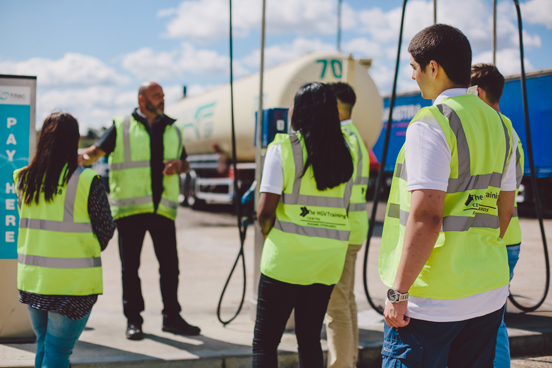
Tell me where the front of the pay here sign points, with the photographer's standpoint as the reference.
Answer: facing the viewer

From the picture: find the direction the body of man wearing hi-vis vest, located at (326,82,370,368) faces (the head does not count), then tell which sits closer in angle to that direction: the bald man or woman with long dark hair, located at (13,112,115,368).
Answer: the bald man

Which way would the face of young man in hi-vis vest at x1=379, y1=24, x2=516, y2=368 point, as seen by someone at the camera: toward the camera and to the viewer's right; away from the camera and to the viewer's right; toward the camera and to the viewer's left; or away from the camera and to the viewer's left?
away from the camera and to the viewer's left

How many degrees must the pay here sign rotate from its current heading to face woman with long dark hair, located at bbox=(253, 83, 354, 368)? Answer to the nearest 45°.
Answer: approximately 45° to its left

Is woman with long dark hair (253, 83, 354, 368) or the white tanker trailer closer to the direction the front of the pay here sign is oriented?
the woman with long dark hair

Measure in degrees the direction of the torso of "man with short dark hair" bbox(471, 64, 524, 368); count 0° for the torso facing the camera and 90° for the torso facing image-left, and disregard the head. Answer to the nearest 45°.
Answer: approximately 135°

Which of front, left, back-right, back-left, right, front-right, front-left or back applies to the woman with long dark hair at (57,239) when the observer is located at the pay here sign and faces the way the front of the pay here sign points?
front

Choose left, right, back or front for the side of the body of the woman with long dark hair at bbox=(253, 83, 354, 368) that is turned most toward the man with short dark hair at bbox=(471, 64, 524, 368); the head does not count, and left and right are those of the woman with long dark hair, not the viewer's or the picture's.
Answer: right

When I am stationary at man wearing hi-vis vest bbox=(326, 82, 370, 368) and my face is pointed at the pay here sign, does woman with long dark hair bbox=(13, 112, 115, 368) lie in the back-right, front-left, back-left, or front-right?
front-left

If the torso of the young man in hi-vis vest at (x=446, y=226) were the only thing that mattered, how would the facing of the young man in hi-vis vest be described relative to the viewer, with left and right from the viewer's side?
facing away from the viewer and to the left of the viewer

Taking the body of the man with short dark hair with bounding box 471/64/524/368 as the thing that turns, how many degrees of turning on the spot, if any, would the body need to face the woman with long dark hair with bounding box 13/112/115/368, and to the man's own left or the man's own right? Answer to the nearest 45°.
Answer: approximately 90° to the man's own left

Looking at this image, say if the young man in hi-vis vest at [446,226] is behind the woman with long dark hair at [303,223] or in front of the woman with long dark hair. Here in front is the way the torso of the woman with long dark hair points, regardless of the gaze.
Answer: behind

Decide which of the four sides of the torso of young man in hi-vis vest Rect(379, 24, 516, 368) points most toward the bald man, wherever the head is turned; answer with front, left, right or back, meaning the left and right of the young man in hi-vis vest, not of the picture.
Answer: front

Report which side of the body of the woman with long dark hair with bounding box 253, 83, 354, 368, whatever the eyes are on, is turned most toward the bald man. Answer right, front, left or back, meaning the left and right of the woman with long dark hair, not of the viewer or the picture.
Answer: front

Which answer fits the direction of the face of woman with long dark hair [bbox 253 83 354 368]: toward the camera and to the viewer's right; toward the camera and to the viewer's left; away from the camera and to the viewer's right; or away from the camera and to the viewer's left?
away from the camera and to the viewer's left

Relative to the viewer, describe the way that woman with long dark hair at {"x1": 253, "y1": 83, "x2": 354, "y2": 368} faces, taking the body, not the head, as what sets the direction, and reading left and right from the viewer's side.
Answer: facing away from the viewer and to the left of the viewer
